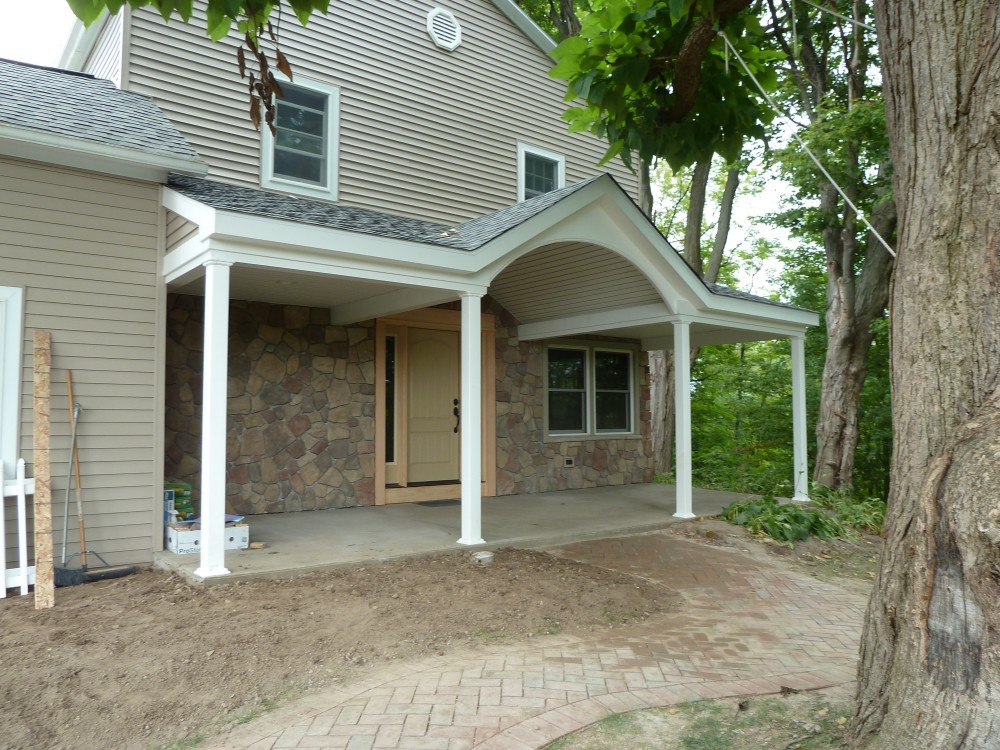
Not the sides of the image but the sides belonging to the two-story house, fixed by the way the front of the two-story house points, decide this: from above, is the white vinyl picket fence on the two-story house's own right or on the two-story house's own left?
on the two-story house's own right

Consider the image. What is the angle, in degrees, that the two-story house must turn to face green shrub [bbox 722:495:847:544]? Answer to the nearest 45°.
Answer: approximately 45° to its left

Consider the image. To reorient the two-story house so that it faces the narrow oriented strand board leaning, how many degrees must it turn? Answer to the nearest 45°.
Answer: approximately 90° to its right

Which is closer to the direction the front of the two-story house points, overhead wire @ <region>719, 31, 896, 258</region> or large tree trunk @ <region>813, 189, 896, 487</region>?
the overhead wire

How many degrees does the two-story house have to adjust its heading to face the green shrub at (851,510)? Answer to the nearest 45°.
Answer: approximately 45° to its left

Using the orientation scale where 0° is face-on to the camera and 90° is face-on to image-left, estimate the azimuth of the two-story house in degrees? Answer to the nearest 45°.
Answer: approximately 315°

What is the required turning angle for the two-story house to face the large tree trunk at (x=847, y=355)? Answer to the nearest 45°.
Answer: approximately 45° to its left
